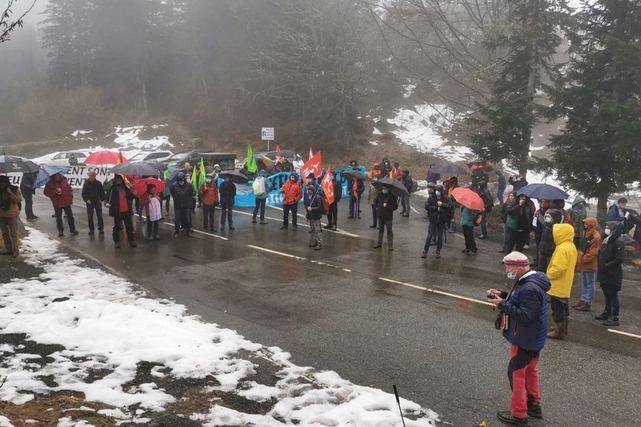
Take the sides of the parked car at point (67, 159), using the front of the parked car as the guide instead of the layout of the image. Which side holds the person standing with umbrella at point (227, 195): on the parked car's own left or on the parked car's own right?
on the parked car's own left

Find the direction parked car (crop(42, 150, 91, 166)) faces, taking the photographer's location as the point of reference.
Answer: facing to the left of the viewer

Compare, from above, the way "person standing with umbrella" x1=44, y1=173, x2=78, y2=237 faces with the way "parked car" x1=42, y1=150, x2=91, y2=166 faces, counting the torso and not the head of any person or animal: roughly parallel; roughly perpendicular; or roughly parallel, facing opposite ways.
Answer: roughly perpendicular

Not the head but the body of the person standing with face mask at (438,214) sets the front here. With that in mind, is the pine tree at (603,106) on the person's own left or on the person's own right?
on the person's own left

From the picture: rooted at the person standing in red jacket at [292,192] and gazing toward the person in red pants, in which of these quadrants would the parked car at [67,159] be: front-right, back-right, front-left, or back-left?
back-right

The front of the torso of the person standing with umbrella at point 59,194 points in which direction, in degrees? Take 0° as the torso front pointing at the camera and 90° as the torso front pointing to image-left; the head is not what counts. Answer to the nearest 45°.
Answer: approximately 0°

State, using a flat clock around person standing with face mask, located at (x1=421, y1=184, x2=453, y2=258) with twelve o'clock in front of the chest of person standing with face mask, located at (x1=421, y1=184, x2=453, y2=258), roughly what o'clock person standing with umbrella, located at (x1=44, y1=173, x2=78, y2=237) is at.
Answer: person standing with umbrella, located at (x1=44, y1=173, x2=78, y2=237) is roughly at 3 o'clock from person standing with face mask, located at (x1=421, y1=184, x2=453, y2=258).

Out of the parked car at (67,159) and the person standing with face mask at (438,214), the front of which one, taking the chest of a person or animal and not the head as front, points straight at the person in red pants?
the person standing with face mask

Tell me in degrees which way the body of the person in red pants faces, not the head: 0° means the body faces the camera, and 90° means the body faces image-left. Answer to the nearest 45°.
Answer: approximately 90°

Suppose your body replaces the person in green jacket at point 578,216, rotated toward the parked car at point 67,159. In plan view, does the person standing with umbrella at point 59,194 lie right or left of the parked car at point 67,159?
left
